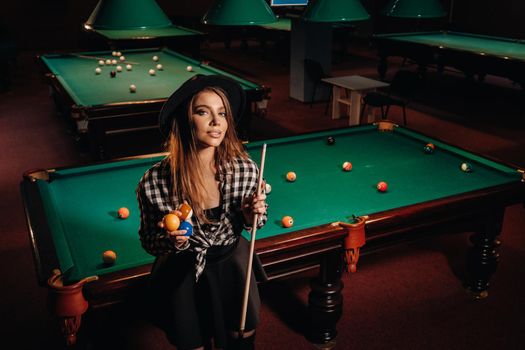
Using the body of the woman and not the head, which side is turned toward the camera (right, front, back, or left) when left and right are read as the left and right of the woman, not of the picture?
front

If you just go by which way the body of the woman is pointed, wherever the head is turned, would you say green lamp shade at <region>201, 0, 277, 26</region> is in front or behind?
behind

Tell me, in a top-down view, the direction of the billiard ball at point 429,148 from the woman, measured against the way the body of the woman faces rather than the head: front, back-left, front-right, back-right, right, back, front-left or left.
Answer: back-left

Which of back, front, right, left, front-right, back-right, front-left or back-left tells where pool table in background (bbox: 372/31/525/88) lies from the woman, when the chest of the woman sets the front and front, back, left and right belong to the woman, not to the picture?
back-left

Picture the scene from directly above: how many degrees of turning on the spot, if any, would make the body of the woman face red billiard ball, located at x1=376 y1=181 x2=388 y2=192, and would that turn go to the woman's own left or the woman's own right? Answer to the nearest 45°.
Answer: approximately 135° to the woman's own left

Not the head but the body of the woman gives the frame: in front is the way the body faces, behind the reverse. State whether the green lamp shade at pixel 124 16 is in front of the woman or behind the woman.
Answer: behind

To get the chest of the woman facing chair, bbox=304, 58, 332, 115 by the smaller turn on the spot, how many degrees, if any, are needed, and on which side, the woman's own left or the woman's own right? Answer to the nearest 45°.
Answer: approximately 180°

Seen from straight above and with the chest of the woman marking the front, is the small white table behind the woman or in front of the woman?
behind

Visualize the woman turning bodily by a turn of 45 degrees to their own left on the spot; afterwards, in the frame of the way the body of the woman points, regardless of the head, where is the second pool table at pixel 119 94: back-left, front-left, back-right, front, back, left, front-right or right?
back-left

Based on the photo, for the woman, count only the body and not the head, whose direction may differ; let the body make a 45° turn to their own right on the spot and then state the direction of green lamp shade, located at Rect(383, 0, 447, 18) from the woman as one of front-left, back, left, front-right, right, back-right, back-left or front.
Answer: back

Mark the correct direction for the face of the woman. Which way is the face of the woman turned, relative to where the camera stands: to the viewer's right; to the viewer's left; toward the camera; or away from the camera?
toward the camera

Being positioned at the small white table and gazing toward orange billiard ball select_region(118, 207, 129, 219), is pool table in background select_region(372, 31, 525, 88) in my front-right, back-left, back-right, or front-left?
back-left
